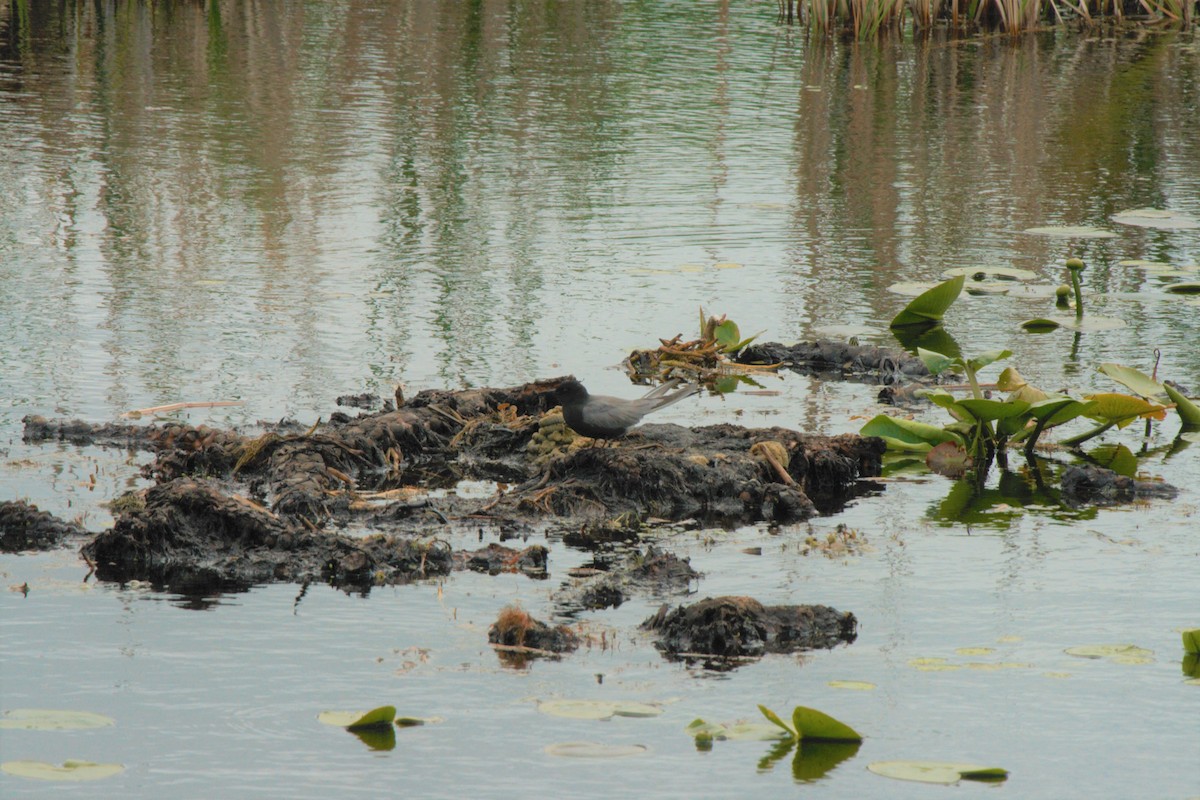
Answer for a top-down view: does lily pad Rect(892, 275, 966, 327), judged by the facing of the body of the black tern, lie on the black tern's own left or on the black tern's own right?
on the black tern's own right

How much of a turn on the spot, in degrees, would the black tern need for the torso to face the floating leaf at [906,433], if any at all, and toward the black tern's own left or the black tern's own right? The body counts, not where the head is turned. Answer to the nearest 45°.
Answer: approximately 180°

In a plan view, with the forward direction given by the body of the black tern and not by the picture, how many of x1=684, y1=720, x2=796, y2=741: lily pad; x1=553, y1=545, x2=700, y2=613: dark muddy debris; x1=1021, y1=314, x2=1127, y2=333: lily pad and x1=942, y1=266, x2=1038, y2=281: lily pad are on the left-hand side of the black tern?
2

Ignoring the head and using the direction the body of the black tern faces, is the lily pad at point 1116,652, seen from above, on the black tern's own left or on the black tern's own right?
on the black tern's own left

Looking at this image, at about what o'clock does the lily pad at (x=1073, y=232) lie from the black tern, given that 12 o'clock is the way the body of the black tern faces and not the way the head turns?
The lily pad is roughly at 4 o'clock from the black tern.

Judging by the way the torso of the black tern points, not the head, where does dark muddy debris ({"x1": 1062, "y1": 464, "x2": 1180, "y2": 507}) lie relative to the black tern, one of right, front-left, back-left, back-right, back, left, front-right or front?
back

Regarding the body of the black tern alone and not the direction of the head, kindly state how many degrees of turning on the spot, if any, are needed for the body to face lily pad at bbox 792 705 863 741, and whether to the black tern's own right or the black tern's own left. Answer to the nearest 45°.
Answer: approximately 90° to the black tern's own left

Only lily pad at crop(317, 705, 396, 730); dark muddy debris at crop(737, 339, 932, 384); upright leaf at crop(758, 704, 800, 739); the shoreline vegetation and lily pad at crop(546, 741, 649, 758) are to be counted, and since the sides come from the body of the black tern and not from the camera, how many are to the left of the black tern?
3

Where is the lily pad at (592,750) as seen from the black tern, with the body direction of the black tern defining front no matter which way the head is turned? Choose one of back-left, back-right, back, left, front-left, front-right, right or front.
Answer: left

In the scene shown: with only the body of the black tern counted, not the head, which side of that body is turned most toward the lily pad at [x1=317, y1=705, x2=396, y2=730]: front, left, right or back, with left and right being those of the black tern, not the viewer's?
left

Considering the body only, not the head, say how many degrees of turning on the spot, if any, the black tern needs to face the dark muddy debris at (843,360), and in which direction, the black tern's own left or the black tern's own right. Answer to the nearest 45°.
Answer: approximately 135° to the black tern's own right

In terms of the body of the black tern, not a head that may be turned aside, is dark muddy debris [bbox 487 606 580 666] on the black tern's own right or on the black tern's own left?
on the black tern's own left

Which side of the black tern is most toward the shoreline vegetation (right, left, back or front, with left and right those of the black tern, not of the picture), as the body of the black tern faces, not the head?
right

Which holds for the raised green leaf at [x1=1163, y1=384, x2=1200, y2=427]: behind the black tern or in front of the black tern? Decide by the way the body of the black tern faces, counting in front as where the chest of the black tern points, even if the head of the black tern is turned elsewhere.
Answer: behind

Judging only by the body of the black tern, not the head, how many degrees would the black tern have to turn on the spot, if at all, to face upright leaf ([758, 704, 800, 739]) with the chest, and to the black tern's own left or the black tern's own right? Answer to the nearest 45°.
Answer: approximately 90° to the black tern's own left

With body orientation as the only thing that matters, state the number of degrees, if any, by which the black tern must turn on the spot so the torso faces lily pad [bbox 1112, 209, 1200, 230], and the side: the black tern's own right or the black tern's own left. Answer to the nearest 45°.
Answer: approximately 135° to the black tern's own right

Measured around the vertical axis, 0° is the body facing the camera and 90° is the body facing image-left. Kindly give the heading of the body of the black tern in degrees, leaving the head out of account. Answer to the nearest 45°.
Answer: approximately 90°
